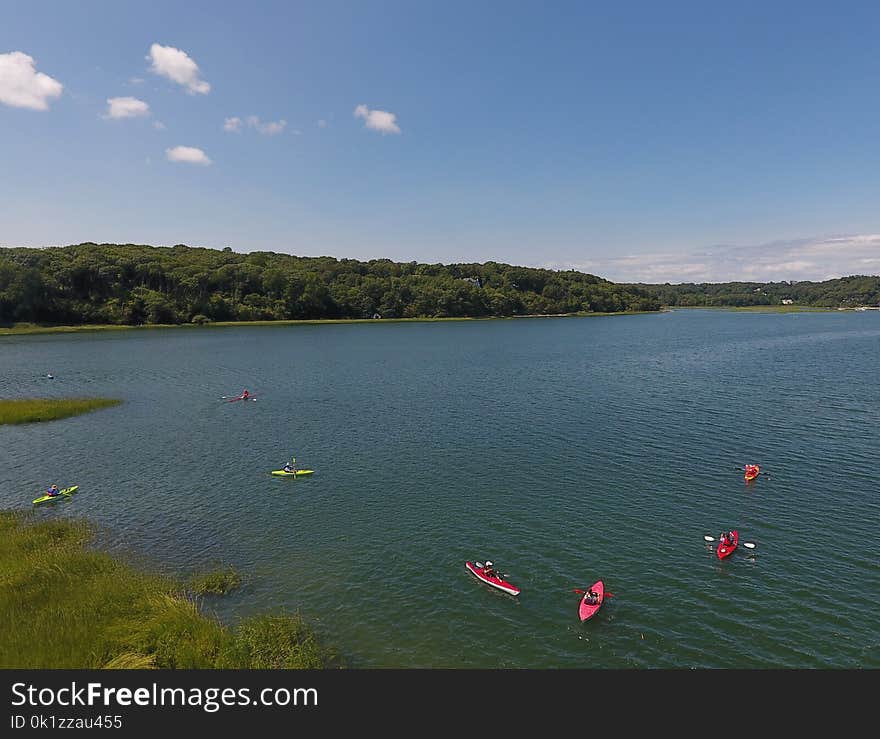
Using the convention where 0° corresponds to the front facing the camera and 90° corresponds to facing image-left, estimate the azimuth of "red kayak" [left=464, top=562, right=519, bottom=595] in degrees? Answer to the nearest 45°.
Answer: approximately 315°

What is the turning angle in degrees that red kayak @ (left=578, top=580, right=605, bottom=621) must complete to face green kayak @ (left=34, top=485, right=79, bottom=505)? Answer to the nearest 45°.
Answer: approximately 90° to its left

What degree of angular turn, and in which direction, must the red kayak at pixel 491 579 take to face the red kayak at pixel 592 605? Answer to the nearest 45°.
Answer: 0° — it already faces it

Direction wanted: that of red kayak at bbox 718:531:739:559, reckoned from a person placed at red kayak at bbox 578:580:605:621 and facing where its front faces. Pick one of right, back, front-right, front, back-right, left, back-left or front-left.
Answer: back

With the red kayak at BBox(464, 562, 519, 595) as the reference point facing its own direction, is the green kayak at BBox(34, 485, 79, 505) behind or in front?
behind

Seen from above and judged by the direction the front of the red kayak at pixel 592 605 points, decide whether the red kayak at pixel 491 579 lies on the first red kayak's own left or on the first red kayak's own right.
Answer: on the first red kayak's own right
